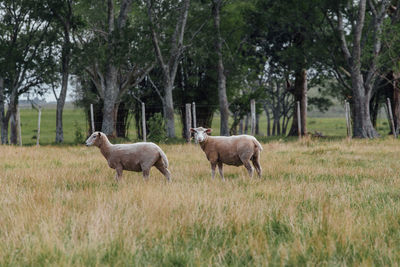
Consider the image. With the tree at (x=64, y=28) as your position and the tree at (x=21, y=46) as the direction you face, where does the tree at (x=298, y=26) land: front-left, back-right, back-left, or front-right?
back-right

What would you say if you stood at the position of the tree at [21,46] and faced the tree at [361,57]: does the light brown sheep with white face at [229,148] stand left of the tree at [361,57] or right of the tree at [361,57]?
right

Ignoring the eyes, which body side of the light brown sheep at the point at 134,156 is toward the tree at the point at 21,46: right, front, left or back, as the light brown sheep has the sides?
right

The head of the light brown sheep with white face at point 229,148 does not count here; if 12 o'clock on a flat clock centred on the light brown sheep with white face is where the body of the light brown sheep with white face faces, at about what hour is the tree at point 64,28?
The tree is roughly at 2 o'clock from the light brown sheep with white face.

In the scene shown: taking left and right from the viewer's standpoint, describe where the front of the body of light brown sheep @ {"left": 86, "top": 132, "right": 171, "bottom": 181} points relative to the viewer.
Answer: facing to the left of the viewer

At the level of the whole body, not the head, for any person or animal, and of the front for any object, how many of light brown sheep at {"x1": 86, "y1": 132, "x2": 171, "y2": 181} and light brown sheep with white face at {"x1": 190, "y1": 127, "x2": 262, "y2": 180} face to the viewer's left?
2

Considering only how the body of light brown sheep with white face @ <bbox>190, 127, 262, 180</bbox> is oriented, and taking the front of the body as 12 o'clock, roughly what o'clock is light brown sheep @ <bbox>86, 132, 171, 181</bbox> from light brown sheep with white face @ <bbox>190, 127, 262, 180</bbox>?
light brown sheep @ <bbox>86, 132, 171, 181</bbox> is roughly at 11 o'clock from light brown sheep with white face @ <bbox>190, 127, 262, 180</bbox>.

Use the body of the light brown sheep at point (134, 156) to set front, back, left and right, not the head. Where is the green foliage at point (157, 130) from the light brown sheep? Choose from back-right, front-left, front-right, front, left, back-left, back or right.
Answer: right

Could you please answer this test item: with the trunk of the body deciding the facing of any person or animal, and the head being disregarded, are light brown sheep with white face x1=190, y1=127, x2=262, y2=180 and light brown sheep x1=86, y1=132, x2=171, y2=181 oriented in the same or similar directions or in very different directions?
same or similar directions

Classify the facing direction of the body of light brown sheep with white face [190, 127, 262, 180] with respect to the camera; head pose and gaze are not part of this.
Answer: to the viewer's left

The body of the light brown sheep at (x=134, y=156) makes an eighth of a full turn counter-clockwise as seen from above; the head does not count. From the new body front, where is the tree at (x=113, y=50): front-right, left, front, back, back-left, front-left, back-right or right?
back-right
